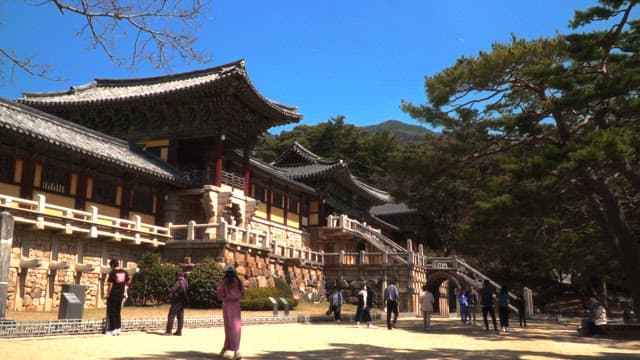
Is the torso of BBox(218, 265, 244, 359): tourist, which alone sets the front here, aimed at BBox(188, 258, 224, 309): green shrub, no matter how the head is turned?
yes

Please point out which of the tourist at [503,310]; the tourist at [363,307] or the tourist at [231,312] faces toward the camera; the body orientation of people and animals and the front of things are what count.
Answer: the tourist at [363,307]

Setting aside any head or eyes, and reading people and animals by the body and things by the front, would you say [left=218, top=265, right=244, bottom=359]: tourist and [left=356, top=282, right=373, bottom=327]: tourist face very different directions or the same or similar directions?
very different directions

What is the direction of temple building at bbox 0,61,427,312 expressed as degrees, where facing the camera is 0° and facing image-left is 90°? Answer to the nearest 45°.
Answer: approximately 315°

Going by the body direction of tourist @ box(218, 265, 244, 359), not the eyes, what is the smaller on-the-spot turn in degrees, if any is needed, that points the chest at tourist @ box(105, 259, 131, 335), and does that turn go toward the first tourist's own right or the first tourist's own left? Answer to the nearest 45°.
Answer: approximately 45° to the first tourist's own left

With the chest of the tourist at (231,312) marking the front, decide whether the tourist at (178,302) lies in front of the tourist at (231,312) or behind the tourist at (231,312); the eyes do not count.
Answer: in front

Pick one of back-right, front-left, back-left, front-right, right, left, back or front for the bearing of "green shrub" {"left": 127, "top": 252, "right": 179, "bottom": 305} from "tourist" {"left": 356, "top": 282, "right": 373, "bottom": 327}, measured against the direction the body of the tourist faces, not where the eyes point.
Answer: right

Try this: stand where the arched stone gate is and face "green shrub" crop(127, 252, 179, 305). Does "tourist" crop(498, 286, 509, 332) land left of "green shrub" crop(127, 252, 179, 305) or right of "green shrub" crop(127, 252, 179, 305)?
left

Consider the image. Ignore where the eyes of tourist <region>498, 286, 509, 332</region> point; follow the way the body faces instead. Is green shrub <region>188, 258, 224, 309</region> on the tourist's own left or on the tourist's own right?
on the tourist's own left

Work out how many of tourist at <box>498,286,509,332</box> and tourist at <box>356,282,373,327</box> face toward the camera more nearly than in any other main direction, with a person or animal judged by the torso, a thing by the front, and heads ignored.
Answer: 1

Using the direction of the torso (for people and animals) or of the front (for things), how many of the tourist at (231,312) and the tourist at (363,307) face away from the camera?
1

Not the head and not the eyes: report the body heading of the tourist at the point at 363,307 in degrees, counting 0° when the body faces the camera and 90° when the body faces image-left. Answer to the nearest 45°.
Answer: approximately 0°

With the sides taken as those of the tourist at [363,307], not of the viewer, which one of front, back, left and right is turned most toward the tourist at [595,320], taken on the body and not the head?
left

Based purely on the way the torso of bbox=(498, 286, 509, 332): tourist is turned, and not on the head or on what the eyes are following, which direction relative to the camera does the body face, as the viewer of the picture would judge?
away from the camera

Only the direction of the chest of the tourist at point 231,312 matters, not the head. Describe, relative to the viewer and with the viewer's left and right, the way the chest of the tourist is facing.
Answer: facing away from the viewer

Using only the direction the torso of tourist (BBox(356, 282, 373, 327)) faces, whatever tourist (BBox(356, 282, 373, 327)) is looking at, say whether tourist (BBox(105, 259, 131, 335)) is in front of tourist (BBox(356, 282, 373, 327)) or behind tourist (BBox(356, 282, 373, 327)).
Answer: in front
